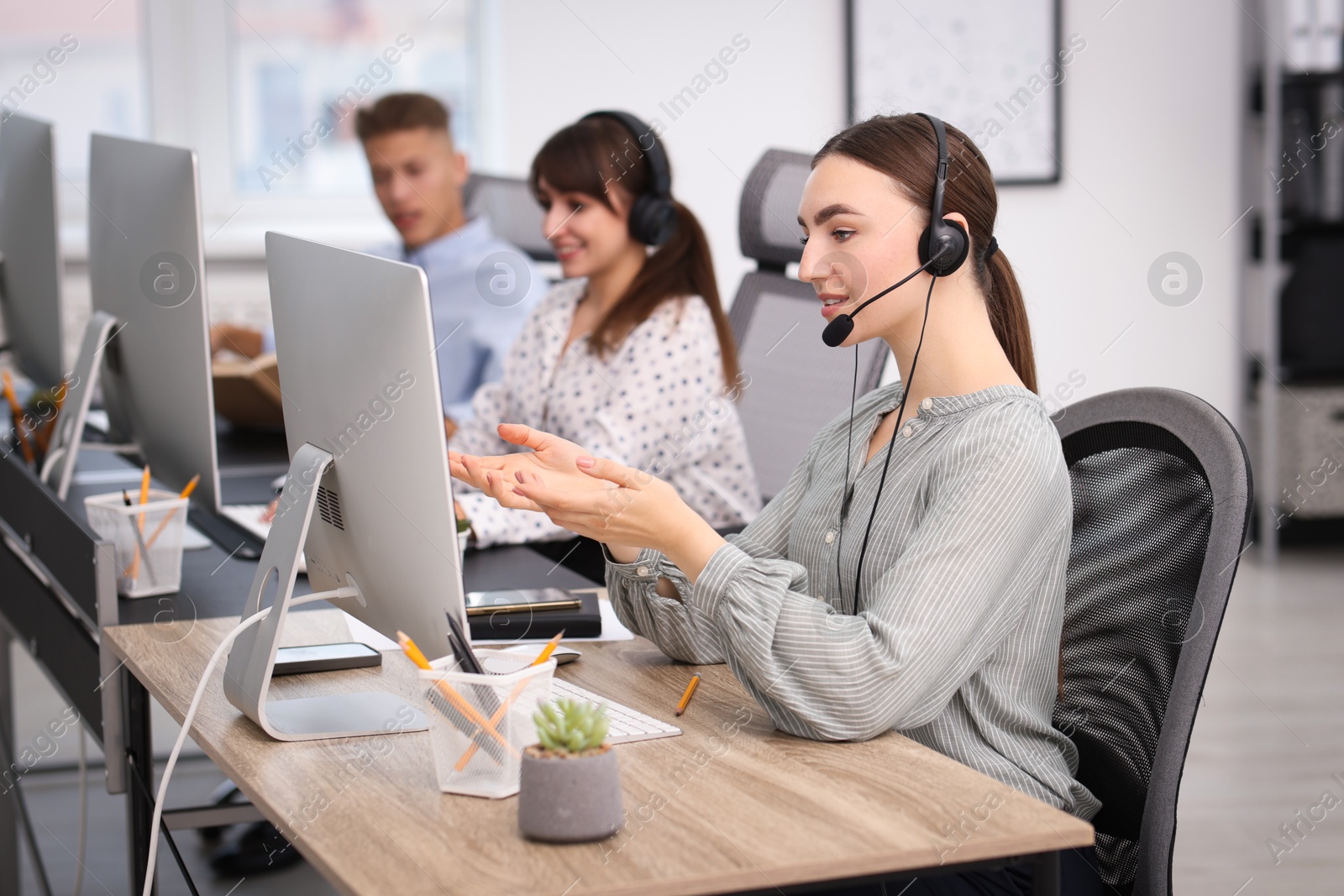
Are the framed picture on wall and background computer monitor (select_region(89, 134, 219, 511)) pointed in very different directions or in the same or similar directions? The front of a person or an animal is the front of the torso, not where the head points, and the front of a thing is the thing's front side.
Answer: very different directions

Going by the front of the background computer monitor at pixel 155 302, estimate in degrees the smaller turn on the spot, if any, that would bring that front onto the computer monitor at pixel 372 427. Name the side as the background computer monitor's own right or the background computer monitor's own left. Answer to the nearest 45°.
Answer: approximately 135° to the background computer monitor's own right

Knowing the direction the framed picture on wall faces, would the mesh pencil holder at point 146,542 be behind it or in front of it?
in front

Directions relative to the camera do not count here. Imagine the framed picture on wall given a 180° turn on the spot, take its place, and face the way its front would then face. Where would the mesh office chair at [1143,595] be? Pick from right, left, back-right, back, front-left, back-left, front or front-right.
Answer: back

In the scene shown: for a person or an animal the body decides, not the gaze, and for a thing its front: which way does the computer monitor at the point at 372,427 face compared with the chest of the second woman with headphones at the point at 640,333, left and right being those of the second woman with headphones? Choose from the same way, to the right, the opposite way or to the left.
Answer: the opposite way

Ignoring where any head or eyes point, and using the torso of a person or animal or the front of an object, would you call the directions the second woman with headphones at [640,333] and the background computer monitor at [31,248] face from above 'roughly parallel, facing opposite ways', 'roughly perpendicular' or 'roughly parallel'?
roughly parallel, facing opposite ways

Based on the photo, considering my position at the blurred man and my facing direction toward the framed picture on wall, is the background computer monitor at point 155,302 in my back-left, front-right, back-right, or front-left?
back-right

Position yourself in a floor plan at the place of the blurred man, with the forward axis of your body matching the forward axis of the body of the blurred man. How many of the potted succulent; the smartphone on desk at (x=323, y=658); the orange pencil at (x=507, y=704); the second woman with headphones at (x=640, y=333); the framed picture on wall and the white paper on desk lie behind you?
1

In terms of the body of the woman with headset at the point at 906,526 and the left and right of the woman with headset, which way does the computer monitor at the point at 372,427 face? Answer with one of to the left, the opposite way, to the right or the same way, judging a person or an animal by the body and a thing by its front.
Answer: the opposite way

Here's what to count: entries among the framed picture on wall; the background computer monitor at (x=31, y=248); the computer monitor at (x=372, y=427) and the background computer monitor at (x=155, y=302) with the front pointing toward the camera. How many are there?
1

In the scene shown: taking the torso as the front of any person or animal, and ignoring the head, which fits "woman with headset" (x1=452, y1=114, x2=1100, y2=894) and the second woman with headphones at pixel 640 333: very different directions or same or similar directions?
same or similar directions

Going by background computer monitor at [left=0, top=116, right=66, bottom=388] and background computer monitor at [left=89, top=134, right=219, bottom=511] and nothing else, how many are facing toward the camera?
0

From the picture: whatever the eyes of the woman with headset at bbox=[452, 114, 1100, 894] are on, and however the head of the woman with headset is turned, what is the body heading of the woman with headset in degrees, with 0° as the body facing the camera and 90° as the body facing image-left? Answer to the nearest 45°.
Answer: approximately 45°

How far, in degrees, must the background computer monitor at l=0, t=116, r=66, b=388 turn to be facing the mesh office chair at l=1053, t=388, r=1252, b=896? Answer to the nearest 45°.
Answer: approximately 90° to its right

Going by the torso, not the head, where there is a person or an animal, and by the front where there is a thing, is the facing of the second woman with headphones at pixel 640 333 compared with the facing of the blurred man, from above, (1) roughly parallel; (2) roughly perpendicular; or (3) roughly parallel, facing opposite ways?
roughly parallel

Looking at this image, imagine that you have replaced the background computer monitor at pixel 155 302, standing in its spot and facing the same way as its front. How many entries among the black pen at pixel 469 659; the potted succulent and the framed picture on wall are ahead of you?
1

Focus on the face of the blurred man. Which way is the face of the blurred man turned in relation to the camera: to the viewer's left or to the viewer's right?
to the viewer's left

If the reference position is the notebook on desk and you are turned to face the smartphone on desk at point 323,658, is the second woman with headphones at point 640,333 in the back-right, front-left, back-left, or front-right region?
back-right

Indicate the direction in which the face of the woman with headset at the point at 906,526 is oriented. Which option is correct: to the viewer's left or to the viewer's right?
to the viewer's left

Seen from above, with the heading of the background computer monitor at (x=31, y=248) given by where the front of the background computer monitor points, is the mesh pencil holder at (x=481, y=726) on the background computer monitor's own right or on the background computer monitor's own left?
on the background computer monitor's own right

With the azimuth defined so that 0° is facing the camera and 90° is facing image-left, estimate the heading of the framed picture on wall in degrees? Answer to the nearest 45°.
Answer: approximately 0°
